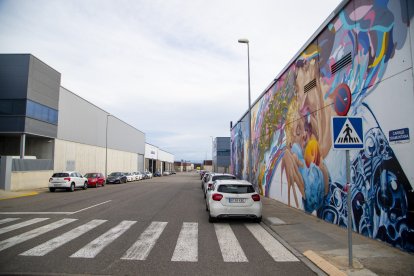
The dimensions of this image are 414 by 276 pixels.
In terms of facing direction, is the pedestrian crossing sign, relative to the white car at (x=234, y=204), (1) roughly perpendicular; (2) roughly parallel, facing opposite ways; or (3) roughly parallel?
roughly parallel, facing opposite ways

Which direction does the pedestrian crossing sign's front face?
toward the camera

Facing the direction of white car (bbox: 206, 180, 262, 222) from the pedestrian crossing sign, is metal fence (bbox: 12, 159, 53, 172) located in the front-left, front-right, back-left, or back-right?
front-left

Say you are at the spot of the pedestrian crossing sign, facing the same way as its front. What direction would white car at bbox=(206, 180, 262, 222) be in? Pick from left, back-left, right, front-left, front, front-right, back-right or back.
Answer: back-right

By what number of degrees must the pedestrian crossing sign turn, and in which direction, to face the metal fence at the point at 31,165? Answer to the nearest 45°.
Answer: approximately 135° to its right

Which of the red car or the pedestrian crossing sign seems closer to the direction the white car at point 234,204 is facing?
the red car

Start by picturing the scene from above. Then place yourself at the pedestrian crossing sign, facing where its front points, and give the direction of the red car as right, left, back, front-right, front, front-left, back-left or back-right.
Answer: back-right

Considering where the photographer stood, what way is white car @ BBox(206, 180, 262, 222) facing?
facing away from the viewer

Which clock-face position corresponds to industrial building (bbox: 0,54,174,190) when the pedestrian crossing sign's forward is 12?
The industrial building is roughly at 4 o'clock from the pedestrian crossing sign.

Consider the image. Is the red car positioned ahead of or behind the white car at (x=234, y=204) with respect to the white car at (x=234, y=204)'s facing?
ahead

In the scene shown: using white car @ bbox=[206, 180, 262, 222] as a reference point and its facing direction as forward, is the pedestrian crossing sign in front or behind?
behind

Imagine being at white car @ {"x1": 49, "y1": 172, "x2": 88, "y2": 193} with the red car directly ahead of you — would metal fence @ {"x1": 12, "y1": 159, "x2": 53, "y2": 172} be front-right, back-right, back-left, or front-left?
front-left

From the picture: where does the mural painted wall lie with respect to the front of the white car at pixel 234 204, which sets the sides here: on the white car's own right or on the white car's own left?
on the white car's own right

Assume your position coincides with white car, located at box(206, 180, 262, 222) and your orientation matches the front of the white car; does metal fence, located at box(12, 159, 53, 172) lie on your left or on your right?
on your left

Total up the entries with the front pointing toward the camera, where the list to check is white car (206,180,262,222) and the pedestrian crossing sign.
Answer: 1
